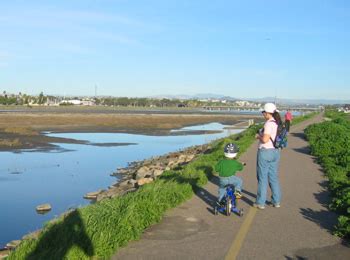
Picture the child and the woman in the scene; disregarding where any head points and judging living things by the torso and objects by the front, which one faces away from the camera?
the child

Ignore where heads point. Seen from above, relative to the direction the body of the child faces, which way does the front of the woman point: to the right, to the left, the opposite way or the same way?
to the left

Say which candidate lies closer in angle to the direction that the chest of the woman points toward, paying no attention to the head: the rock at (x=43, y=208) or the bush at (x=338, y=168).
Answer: the rock

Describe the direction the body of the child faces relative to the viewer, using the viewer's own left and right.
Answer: facing away from the viewer

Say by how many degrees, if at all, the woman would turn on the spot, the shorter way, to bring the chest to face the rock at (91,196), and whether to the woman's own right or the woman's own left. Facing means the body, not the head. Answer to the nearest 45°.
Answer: approximately 45° to the woman's own right

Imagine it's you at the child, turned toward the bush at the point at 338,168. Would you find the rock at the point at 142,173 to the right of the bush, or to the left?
left

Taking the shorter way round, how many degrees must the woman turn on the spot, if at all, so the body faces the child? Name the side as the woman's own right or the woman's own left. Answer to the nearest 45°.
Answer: approximately 45° to the woman's own left

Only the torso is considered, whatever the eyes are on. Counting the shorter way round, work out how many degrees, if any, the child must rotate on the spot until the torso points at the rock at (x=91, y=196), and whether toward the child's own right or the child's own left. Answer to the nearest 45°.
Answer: approximately 45° to the child's own left

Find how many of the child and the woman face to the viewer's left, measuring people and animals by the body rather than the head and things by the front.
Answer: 1

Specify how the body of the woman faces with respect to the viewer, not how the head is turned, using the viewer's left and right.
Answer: facing to the left of the viewer

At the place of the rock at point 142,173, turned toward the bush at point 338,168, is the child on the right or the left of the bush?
right

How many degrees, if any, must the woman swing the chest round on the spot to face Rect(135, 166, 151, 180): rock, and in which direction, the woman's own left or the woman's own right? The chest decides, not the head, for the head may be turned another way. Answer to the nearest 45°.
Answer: approximately 45° to the woman's own right

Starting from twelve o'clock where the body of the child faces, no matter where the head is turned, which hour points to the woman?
The woman is roughly at 2 o'clock from the child.
